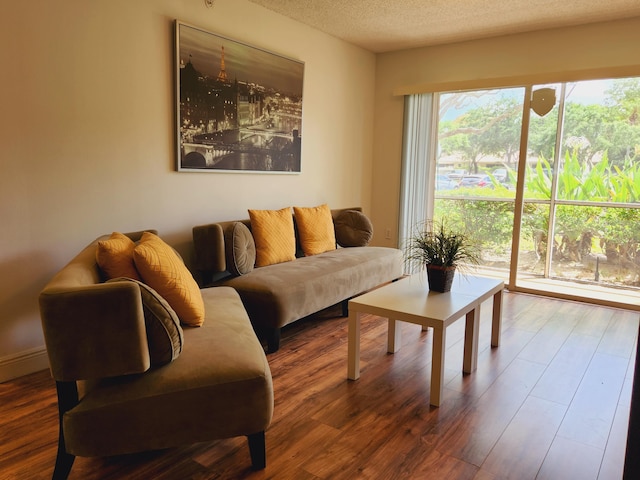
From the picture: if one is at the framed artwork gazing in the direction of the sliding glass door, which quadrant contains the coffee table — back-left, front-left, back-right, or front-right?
front-right

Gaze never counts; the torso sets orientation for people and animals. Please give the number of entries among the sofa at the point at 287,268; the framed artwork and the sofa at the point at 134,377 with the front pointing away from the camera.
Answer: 0

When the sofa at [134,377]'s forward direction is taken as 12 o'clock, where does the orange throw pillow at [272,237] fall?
The orange throw pillow is roughly at 10 o'clock from the sofa.

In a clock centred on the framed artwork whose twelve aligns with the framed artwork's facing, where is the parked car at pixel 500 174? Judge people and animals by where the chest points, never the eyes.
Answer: The parked car is roughly at 10 o'clock from the framed artwork.

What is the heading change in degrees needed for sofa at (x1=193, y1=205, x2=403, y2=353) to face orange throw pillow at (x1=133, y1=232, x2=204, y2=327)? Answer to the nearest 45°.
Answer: approximately 45° to its right

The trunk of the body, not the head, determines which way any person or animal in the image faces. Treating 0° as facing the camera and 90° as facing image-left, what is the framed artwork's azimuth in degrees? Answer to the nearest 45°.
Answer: approximately 315°

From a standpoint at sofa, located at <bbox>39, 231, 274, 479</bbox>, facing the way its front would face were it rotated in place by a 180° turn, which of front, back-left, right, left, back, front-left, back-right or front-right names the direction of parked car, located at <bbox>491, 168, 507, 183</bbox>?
back-right

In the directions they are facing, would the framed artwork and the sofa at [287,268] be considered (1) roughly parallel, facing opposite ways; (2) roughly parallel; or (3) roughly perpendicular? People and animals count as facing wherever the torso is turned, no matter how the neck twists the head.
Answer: roughly parallel

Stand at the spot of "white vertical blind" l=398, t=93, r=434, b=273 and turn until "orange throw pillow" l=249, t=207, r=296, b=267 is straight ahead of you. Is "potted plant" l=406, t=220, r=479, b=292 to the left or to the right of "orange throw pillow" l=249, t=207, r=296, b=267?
left

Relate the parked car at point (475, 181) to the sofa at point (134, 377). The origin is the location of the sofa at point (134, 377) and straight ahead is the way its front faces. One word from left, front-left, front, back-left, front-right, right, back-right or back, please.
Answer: front-left

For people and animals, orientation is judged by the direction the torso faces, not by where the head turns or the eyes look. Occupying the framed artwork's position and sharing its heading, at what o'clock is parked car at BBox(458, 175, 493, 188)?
The parked car is roughly at 10 o'clock from the framed artwork.

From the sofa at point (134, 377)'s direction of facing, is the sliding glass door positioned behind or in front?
in front

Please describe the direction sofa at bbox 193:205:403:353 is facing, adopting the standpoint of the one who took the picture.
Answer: facing the viewer and to the right of the viewer

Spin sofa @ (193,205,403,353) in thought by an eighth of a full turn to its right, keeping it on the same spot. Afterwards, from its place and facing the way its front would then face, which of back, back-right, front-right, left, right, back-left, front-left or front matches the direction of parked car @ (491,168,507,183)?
back-left

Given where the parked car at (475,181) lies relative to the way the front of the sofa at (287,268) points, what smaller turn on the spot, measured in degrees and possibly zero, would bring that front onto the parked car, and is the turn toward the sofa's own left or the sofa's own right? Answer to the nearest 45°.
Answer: approximately 90° to the sofa's own left

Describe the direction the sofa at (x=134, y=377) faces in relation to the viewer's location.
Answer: facing to the right of the viewer

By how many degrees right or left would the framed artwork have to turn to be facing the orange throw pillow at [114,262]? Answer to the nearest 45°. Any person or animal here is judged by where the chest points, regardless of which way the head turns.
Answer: approximately 45° to its right

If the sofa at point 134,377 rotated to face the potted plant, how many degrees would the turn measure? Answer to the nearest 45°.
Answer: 0° — it already faces it
